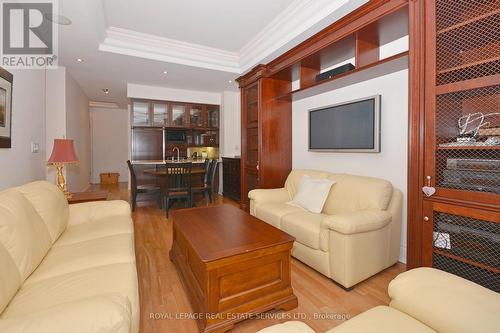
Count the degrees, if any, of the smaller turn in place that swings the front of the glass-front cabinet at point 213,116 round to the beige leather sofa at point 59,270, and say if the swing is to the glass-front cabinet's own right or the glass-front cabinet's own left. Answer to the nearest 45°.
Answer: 0° — it already faces it

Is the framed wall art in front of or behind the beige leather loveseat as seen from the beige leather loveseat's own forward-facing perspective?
in front

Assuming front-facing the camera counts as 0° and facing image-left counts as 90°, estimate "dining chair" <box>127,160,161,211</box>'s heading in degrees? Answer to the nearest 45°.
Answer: approximately 270°

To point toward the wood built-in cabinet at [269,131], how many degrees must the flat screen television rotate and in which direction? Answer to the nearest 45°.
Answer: approximately 90° to its right

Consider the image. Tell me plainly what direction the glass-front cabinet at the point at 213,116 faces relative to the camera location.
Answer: facing the viewer

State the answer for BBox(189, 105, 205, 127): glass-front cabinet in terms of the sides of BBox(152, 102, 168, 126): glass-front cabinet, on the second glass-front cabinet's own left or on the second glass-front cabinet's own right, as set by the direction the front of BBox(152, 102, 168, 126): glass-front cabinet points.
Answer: on the second glass-front cabinet's own left

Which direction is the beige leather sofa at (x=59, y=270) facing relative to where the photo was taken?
to the viewer's right

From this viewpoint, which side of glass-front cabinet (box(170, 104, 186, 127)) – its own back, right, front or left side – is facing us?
front

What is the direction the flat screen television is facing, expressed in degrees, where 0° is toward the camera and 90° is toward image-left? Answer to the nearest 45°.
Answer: approximately 45°

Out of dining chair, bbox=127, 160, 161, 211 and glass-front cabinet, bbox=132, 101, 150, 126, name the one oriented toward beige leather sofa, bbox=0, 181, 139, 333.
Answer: the glass-front cabinet

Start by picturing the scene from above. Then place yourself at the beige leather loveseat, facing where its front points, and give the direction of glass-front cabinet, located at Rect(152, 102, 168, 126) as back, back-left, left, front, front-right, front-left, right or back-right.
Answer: right

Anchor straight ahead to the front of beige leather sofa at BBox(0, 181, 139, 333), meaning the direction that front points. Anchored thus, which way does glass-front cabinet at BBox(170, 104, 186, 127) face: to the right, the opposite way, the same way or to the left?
to the right

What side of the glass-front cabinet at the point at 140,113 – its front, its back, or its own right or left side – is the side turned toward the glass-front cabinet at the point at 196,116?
left

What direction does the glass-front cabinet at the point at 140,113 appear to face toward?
toward the camera
